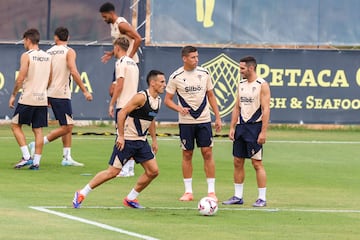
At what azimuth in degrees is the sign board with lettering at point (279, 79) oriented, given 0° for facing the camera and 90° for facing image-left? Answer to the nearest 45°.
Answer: approximately 0°

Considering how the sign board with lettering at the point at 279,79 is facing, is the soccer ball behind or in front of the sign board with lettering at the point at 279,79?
in front
